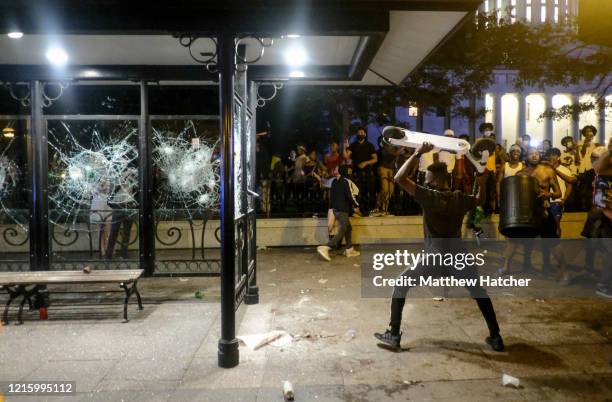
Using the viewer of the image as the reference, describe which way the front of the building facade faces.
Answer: facing the viewer

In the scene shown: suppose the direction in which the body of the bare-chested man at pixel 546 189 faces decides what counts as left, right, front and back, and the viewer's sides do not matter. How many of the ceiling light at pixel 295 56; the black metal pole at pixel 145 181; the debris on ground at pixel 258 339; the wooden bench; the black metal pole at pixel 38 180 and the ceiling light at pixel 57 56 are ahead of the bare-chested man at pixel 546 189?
6

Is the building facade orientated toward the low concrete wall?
yes

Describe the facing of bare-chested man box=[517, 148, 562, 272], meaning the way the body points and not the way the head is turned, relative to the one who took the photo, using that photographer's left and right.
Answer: facing the viewer and to the left of the viewer

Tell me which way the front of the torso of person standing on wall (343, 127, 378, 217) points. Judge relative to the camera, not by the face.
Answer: toward the camera

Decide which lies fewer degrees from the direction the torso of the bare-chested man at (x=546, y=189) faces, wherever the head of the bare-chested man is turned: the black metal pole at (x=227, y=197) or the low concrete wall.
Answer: the black metal pole

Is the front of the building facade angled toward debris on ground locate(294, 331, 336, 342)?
yes

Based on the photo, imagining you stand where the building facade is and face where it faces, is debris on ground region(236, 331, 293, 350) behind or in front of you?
in front

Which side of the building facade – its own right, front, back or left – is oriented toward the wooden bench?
front

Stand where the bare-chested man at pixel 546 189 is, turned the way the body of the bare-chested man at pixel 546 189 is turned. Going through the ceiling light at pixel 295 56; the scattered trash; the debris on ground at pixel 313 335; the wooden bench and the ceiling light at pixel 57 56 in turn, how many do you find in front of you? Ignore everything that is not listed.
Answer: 5

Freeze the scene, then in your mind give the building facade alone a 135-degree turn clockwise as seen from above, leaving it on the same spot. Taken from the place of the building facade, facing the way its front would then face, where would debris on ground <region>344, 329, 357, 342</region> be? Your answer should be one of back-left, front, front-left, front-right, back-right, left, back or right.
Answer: back-left

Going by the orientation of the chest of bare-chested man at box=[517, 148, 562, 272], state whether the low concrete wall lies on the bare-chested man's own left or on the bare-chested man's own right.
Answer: on the bare-chested man's own right

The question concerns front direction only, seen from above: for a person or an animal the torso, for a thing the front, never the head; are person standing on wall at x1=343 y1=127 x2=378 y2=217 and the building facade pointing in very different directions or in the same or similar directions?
same or similar directions

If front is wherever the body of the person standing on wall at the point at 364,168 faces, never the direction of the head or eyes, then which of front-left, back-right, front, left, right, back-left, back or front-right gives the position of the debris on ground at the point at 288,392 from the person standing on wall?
front

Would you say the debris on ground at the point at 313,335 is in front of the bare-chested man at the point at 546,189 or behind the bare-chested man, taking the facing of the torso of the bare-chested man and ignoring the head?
in front
